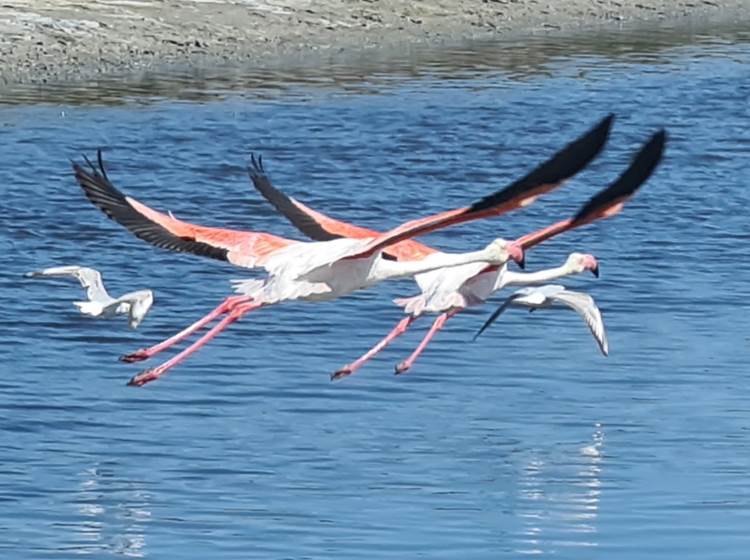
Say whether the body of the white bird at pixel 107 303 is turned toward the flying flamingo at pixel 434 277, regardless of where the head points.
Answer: yes

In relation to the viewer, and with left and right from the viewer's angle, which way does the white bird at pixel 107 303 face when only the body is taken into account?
facing to the right of the viewer
